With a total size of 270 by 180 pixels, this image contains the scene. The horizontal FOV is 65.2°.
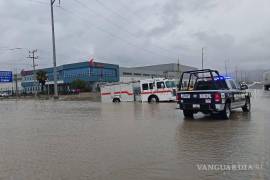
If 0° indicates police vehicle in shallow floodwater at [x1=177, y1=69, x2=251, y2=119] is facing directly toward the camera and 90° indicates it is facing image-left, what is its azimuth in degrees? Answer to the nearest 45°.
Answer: approximately 225°

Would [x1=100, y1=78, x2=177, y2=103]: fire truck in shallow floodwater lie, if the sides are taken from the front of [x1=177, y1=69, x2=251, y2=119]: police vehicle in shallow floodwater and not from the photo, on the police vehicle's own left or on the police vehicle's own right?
on the police vehicle's own left
